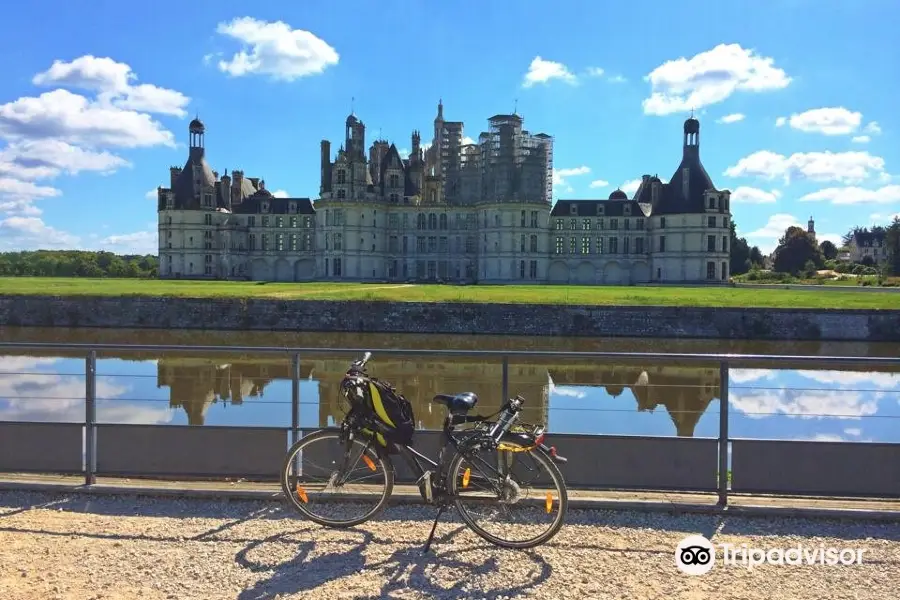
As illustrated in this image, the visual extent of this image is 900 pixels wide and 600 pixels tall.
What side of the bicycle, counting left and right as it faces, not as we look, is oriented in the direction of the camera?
left
